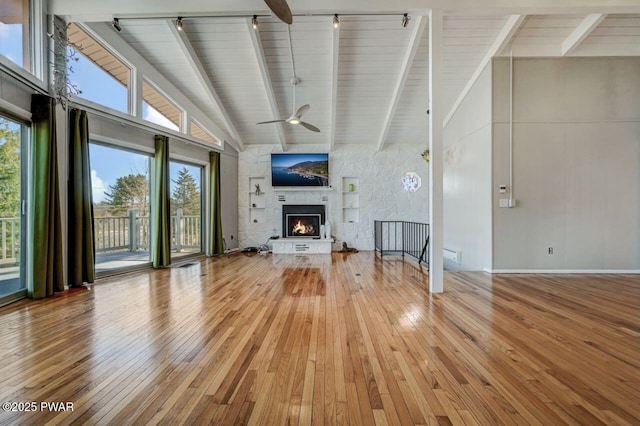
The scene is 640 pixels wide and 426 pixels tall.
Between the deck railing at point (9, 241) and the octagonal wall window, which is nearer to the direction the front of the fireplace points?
the deck railing

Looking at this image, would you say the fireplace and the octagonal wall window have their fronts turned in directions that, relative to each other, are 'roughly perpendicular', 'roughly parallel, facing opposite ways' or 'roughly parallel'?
roughly parallel

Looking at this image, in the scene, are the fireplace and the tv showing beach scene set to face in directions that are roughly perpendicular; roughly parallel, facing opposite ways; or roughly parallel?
roughly parallel

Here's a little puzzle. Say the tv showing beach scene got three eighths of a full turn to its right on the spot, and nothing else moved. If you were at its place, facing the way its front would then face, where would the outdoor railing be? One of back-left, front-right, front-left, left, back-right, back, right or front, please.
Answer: left

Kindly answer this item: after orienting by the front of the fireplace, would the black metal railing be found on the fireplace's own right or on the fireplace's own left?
on the fireplace's own left

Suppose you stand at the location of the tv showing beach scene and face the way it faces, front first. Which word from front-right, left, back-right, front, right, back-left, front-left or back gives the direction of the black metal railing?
left

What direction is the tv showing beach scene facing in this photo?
toward the camera

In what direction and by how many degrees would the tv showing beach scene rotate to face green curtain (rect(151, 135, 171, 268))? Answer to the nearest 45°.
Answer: approximately 45° to its right

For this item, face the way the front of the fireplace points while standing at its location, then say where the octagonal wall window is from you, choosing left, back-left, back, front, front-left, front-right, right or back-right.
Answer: left

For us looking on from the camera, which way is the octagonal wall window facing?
facing the viewer

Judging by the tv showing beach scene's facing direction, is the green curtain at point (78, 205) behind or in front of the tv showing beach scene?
in front

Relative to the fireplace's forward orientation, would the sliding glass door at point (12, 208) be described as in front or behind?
in front

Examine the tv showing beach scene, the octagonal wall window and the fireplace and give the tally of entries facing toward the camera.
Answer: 3

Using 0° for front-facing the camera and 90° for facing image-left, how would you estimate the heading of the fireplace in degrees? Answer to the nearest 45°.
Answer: approximately 0°

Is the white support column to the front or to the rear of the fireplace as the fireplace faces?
to the front
